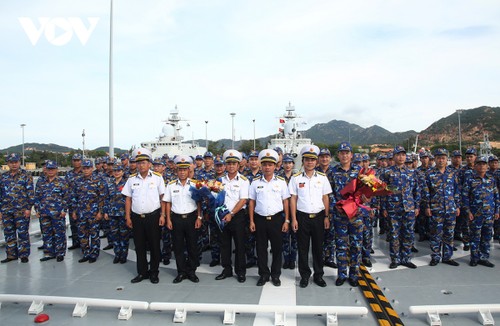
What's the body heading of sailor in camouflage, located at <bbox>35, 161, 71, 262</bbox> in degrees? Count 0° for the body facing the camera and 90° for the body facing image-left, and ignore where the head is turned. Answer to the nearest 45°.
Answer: approximately 0°

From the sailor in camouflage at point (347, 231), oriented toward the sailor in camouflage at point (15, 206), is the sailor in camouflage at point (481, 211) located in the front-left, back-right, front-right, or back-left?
back-right

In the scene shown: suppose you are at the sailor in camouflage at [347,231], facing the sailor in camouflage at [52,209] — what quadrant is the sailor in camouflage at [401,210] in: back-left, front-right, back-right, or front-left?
back-right

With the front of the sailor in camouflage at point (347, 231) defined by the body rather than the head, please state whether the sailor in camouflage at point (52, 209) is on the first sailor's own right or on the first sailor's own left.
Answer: on the first sailor's own right

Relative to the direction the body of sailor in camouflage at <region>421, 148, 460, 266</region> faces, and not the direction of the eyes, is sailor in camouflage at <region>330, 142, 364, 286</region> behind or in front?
in front

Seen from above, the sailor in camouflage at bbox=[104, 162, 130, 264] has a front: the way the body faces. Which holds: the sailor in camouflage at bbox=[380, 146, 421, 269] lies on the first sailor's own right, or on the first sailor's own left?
on the first sailor's own left

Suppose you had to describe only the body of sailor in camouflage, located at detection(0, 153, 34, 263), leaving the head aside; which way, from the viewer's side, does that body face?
toward the camera

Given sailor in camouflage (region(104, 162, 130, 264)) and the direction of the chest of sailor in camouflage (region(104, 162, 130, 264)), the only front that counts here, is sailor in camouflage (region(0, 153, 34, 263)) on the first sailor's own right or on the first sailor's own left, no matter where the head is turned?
on the first sailor's own right

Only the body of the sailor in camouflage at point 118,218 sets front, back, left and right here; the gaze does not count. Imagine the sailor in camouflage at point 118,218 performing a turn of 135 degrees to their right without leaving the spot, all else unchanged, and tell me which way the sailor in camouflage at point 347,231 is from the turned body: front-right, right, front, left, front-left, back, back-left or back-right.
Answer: back

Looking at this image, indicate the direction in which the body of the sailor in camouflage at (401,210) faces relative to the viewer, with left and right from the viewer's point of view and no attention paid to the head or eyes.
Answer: facing the viewer

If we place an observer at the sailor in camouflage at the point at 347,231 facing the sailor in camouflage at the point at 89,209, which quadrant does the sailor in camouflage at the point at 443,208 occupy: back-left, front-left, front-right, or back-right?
back-right
